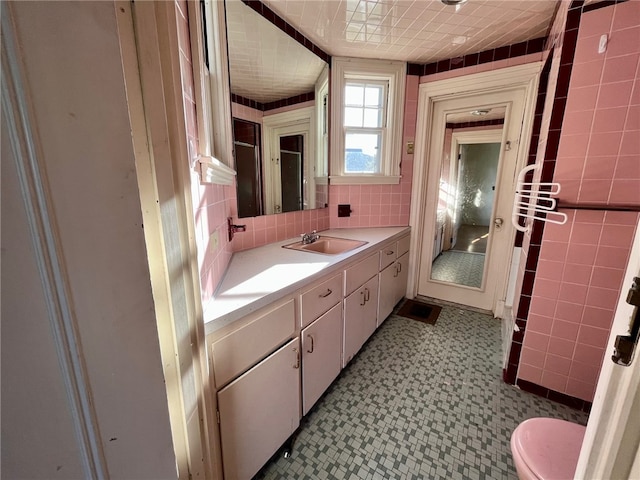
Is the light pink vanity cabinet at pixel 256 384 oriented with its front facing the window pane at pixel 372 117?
no

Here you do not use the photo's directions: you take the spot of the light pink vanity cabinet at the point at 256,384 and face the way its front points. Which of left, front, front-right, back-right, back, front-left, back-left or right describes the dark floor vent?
left

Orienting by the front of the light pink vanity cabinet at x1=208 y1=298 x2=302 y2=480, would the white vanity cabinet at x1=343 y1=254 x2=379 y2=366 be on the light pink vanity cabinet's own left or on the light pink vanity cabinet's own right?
on the light pink vanity cabinet's own left

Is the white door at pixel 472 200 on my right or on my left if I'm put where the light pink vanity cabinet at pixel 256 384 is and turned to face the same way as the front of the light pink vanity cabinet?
on my left

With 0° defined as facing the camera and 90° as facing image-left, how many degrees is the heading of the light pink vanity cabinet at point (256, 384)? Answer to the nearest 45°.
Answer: approximately 315°

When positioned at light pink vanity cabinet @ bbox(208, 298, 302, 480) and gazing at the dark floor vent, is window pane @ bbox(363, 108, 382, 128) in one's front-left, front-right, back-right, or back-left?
front-left

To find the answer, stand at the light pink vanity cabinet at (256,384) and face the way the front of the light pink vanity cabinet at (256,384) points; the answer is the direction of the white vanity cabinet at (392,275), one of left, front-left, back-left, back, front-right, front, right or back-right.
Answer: left

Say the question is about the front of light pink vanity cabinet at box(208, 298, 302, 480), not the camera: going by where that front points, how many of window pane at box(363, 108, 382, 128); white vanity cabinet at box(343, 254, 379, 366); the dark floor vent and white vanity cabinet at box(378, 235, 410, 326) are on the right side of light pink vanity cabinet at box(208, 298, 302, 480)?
0

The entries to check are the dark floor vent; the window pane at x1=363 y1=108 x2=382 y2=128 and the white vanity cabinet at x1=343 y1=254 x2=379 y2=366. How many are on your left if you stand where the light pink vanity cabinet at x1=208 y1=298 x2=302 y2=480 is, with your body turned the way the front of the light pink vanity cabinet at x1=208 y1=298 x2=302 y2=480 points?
3

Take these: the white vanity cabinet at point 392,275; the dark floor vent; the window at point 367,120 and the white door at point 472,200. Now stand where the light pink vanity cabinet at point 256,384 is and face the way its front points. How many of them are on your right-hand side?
0

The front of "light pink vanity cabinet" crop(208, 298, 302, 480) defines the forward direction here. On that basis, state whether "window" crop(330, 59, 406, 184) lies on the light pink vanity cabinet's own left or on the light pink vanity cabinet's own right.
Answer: on the light pink vanity cabinet's own left
